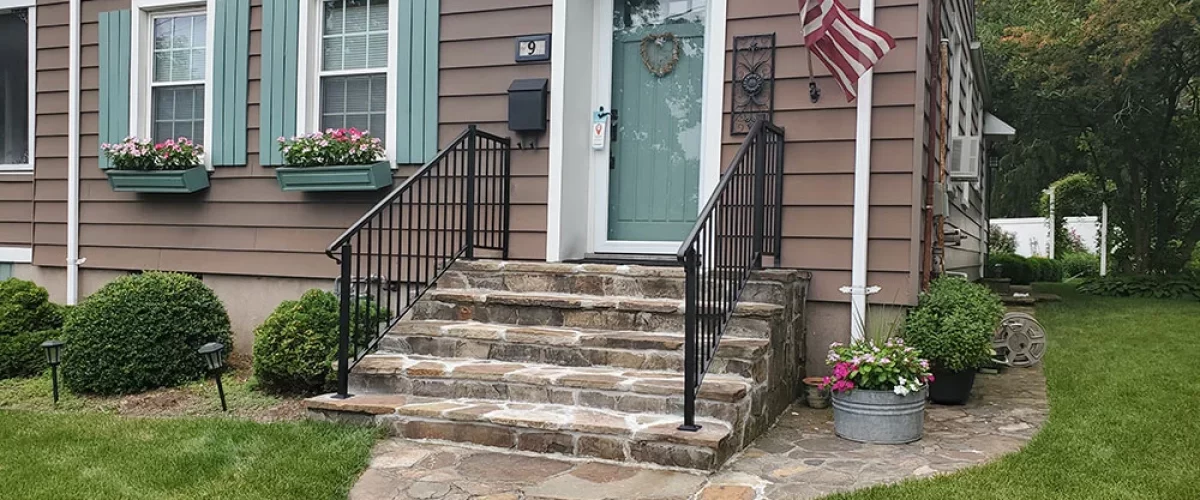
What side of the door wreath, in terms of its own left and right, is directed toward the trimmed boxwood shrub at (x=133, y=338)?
right

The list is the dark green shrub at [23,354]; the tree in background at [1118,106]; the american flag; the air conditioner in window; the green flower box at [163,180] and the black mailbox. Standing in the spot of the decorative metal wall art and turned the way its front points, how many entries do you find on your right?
3

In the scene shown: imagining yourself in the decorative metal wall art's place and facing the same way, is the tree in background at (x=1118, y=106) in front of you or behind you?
behind

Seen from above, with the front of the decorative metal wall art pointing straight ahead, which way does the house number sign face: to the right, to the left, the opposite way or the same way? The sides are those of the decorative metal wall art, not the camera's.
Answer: the same way

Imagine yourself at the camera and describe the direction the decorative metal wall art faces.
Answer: facing the viewer

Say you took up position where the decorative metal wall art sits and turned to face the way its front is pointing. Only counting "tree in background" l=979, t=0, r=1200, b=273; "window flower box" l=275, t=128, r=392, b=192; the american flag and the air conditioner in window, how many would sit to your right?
1

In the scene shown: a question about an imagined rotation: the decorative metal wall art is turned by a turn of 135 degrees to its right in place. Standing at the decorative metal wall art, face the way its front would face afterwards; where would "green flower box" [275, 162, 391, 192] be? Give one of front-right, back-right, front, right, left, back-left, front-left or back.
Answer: front-left

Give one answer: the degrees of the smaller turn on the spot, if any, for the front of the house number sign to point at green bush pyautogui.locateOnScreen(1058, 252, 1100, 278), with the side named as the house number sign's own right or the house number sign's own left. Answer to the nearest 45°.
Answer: approximately 135° to the house number sign's own left

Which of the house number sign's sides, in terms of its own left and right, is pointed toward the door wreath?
left

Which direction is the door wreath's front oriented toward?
toward the camera

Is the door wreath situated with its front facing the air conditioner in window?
no

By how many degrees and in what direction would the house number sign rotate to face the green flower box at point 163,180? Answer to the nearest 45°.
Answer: approximately 90° to its right

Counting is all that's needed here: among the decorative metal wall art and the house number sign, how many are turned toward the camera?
2

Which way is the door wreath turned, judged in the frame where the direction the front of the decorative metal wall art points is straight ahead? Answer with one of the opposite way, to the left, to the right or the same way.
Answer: the same way

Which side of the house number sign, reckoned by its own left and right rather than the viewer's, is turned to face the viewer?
front

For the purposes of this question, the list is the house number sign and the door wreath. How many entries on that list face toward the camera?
2

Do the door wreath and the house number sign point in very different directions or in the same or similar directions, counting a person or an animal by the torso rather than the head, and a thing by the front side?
same or similar directions
